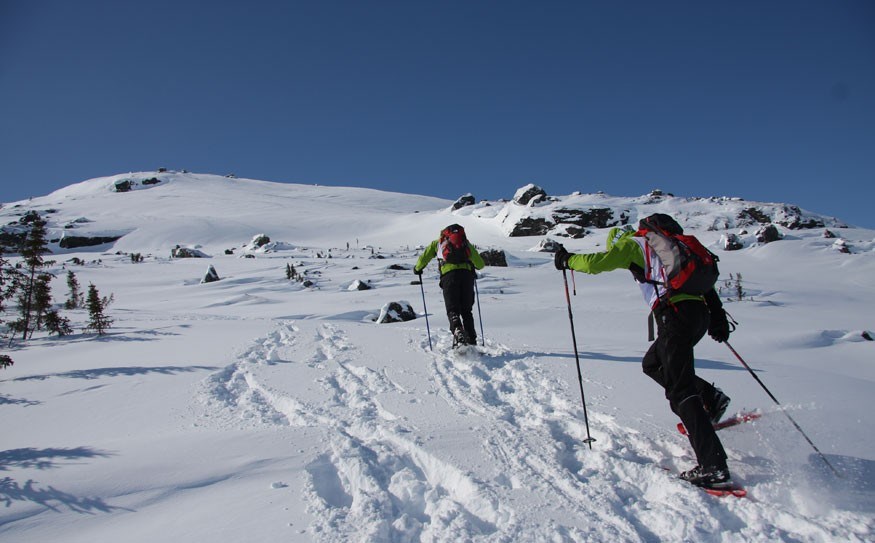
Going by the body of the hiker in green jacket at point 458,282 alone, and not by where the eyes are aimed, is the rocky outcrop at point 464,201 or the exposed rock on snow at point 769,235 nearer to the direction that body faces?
the rocky outcrop

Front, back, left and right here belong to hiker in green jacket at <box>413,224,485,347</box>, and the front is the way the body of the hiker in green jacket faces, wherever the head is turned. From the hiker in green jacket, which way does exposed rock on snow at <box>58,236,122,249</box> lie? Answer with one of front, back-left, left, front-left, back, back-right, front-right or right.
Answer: front-left

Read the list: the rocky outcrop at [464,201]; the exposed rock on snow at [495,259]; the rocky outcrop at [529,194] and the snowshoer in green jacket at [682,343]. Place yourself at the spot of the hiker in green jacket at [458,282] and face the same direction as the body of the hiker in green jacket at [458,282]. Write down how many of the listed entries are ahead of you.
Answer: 3

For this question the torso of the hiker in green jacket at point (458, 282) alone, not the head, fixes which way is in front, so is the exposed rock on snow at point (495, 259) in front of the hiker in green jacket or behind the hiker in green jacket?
in front

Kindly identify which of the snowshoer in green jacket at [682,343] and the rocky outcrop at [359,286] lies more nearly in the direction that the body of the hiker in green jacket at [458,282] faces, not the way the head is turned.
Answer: the rocky outcrop

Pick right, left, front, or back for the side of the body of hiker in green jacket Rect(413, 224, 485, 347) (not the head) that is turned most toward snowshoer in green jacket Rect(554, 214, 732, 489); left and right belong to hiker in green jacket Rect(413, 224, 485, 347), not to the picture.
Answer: back

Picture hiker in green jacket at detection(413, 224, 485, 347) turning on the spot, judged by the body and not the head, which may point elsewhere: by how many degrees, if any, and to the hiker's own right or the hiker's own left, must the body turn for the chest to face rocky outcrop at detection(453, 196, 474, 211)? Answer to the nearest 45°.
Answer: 0° — they already face it

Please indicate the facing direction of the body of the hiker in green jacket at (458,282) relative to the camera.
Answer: away from the camera
